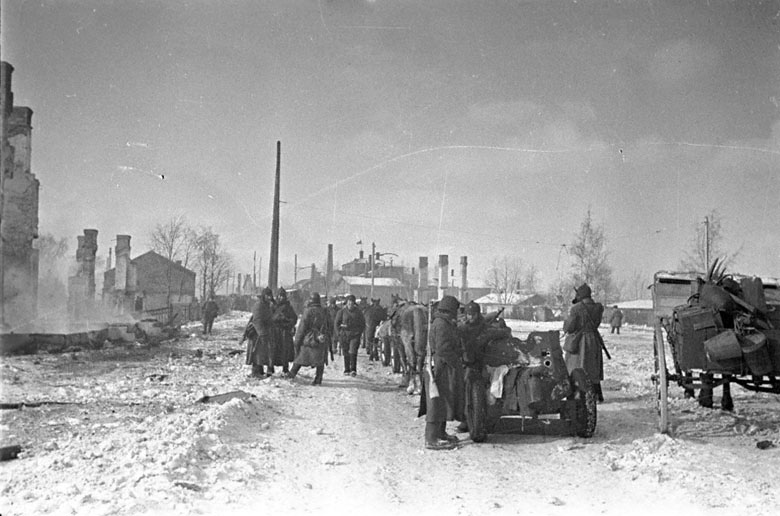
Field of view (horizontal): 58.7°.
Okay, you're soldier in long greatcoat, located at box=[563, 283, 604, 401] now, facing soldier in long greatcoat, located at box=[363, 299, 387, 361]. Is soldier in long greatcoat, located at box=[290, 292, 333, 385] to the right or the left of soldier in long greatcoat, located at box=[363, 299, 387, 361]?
left

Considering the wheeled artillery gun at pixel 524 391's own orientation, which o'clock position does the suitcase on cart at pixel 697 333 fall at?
The suitcase on cart is roughly at 9 o'clock from the wheeled artillery gun.

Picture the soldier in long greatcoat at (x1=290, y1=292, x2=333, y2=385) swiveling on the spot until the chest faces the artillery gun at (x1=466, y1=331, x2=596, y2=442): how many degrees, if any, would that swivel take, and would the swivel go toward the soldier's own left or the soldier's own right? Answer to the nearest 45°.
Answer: approximately 135° to the soldier's own right

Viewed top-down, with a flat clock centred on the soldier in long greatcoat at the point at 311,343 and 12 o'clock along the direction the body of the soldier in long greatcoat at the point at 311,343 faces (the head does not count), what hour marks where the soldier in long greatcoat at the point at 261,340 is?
the soldier in long greatcoat at the point at 261,340 is roughly at 10 o'clock from the soldier in long greatcoat at the point at 311,343.

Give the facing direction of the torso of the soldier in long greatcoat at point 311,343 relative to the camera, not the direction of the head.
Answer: away from the camera

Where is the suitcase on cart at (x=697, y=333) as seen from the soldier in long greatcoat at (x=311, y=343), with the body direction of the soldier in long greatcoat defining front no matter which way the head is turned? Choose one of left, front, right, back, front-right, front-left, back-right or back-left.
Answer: back-right
